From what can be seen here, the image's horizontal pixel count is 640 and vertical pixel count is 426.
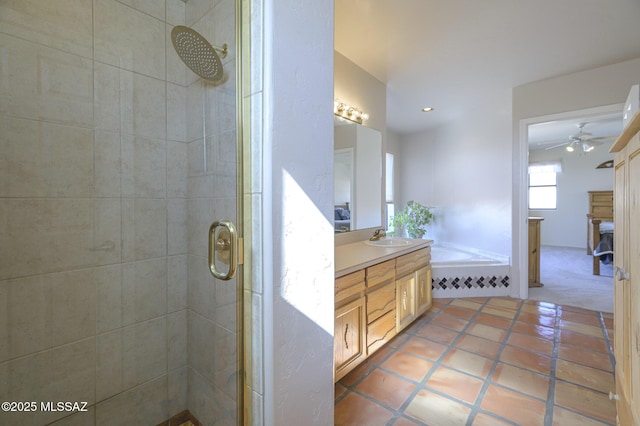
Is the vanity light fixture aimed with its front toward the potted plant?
no

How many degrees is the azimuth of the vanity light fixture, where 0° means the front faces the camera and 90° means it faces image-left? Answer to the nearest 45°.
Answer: approximately 315°

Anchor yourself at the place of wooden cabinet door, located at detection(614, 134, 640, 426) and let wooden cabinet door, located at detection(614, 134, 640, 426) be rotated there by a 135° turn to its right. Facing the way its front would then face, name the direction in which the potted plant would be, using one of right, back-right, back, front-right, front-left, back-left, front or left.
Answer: left

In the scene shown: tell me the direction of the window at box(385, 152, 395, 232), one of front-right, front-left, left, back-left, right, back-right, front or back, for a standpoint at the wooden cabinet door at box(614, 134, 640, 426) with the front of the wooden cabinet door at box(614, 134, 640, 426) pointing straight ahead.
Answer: front-right

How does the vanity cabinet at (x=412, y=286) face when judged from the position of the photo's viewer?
facing the viewer and to the right of the viewer

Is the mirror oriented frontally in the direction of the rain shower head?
no

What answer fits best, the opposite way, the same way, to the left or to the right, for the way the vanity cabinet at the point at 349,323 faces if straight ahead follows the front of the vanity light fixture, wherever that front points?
the same way

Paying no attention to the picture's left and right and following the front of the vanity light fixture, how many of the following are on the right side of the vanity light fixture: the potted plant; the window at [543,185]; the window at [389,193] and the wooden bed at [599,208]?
0

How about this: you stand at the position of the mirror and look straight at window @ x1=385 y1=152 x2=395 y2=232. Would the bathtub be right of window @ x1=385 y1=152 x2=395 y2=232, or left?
right

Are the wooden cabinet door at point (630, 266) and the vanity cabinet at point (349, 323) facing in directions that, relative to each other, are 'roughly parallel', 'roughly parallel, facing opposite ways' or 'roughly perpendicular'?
roughly parallel, facing opposite ways

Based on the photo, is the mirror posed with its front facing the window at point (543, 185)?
no

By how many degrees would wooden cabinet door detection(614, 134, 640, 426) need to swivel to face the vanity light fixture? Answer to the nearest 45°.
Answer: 0° — it already faces it

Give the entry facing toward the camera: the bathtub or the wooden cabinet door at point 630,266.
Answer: the bathtub

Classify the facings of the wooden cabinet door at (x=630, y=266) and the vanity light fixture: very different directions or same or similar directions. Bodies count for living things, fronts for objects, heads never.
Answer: very different directions

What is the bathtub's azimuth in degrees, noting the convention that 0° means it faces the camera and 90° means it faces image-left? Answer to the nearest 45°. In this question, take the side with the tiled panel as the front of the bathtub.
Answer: approximately 0°

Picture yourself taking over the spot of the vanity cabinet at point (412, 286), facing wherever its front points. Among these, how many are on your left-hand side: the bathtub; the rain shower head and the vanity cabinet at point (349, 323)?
1
